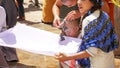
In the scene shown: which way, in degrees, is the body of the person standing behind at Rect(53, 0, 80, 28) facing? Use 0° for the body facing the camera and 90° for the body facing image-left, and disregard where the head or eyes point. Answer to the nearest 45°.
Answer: approximately 0°

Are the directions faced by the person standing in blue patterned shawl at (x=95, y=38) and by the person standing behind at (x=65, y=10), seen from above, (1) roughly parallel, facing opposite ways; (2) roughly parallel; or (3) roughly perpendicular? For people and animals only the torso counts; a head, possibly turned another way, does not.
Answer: roughly perpendicular

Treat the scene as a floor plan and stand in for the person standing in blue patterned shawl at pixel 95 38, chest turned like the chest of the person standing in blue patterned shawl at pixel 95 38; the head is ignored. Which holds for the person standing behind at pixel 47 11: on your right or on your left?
on your right

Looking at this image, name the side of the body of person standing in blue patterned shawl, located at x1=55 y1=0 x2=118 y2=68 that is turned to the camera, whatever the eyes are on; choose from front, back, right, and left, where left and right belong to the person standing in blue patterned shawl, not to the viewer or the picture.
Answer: left

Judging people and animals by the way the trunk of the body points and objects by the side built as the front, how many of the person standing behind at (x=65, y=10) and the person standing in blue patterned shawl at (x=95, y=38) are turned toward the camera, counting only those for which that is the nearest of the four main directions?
1
